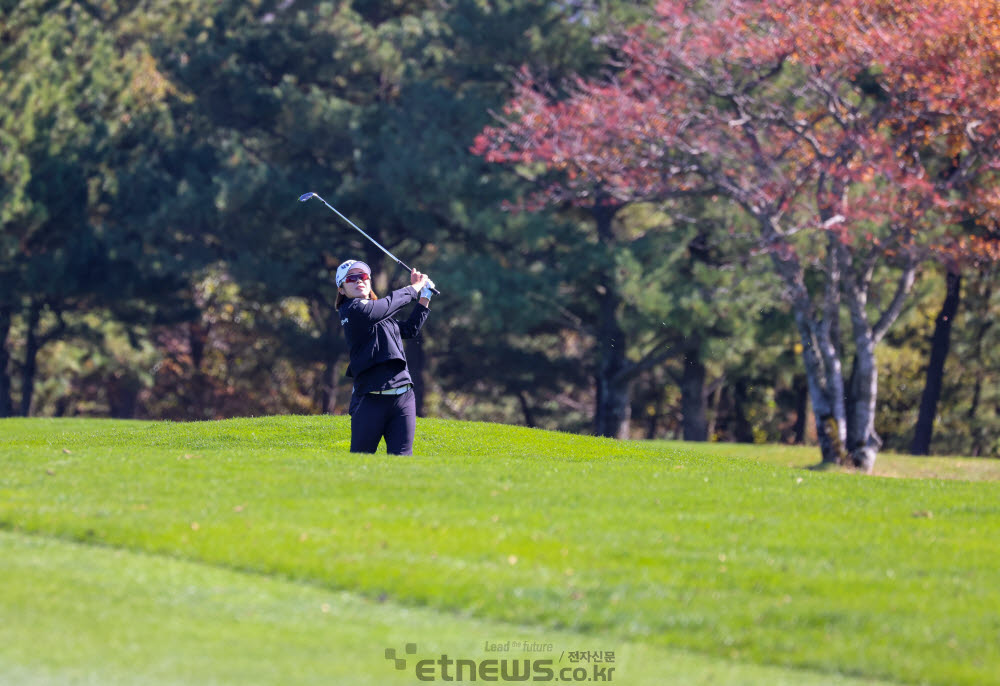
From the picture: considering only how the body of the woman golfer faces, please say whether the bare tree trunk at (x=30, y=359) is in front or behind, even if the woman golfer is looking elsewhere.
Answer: behind

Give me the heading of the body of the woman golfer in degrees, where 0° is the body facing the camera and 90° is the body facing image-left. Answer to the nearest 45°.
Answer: approximately 315°

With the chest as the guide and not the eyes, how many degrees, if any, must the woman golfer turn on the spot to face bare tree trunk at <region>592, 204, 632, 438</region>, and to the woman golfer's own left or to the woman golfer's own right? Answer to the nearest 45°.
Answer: approximately 135° to the woman golfer's own left

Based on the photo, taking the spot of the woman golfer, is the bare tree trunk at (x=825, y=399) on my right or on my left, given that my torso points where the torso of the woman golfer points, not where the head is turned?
on my left

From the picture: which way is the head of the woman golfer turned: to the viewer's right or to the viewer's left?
to the viewer's right

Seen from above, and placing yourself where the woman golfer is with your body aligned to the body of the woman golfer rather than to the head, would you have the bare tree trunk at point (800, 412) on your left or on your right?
on your left
